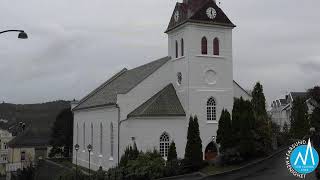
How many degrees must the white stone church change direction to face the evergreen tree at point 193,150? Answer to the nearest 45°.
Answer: approximately 45° to its right

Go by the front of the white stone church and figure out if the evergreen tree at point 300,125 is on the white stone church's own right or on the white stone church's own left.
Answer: on the white stone church's own left

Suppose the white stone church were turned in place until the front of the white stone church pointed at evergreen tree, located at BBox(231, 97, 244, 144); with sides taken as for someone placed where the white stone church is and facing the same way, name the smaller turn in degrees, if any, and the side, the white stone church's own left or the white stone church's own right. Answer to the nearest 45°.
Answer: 0° — it already faces it

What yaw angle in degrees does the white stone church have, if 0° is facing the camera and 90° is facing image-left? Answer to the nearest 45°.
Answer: approximately 315°

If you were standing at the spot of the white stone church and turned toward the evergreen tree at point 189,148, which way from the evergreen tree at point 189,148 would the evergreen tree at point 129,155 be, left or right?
right

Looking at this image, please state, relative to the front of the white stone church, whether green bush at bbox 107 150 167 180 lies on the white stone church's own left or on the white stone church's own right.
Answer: on the white stone church's own right

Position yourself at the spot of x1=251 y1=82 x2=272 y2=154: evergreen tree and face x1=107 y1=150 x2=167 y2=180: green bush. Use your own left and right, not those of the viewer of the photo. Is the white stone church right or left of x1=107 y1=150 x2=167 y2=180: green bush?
right
